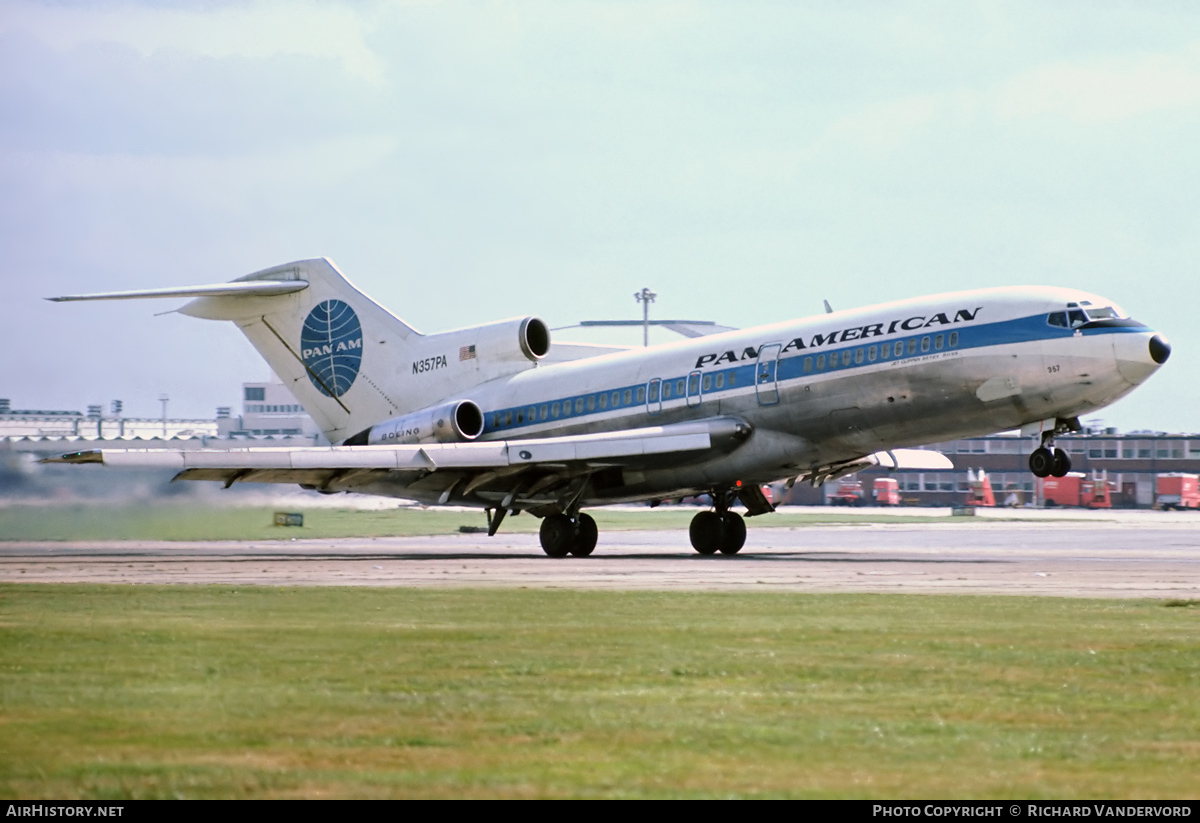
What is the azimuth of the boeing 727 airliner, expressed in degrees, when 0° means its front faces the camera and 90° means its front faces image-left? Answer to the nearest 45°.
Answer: approximately 315°
